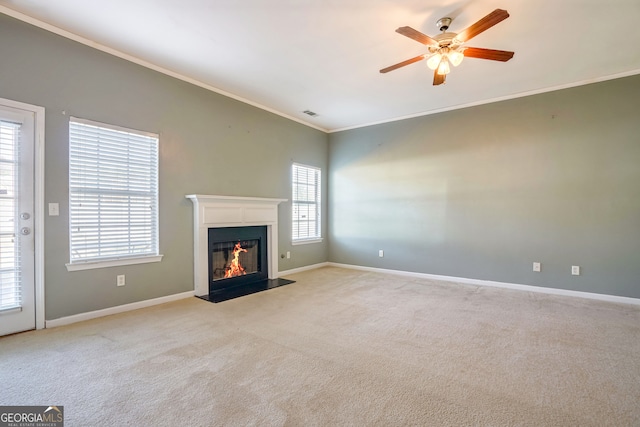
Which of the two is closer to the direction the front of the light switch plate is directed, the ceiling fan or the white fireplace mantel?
the ceiling fan

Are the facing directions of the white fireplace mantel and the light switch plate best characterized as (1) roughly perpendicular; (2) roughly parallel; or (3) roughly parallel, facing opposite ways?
roughly parallel

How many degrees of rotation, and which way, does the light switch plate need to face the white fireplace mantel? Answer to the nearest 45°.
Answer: approximately 90° to its left

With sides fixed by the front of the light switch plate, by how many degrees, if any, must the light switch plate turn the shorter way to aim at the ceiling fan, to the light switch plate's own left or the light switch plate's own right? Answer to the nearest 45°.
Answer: approximately 45° to the light switch plate's own left

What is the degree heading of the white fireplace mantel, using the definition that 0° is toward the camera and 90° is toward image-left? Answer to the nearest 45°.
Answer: approximately 315°

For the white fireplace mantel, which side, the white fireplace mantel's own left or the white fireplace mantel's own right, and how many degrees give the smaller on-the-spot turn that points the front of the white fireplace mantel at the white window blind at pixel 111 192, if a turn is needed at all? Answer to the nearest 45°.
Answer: approximately 90° to the white fireplace mantel's own right

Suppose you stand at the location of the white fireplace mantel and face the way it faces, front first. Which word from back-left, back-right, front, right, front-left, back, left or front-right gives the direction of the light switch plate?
right

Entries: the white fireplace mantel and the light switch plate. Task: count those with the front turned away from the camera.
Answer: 0

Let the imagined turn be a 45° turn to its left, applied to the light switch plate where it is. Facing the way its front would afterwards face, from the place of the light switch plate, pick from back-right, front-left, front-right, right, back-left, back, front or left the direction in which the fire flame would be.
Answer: front-left

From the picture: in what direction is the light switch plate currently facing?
toward the camera

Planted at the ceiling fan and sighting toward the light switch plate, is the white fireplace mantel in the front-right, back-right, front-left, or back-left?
front-right

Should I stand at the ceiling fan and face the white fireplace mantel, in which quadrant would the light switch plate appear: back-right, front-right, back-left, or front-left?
front-left

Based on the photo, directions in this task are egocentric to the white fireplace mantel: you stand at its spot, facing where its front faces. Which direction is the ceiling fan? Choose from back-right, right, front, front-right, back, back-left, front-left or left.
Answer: front
